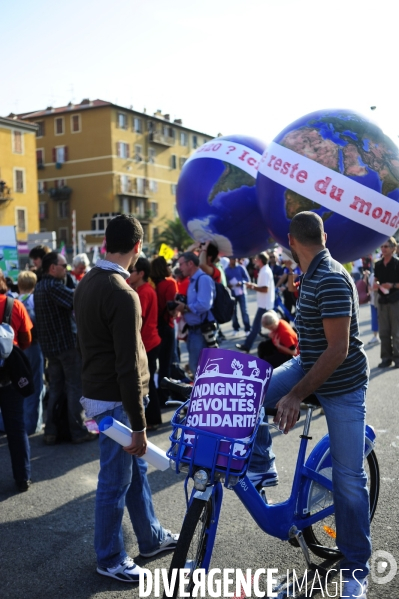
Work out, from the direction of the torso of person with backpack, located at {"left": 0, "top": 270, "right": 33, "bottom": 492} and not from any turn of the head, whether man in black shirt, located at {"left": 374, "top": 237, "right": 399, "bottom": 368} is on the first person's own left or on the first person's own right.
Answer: on the first person's own right

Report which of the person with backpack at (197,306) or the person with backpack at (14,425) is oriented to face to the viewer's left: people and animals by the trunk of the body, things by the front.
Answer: the person with backpack at (197,306)

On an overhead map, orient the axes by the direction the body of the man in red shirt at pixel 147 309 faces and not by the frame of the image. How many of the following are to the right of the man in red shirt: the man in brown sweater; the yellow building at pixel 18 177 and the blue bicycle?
1

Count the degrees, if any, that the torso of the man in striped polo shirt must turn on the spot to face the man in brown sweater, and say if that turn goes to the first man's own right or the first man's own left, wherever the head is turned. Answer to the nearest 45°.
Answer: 0° — they already face them

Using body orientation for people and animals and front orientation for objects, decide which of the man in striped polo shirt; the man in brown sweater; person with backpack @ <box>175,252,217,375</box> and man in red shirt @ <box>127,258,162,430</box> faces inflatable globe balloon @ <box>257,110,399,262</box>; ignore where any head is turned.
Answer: the man in brown sweater

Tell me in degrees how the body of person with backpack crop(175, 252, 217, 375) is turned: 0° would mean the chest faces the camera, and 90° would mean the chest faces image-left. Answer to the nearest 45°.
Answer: approximately 90°

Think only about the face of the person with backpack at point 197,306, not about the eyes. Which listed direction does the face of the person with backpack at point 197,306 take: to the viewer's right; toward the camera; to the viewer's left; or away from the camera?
to the viewer's left

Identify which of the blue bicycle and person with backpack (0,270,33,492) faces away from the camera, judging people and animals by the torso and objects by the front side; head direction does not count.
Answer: the person with backpack

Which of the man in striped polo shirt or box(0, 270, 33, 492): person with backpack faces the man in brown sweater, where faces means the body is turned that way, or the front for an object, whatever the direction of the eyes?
the man in striped polo shirt

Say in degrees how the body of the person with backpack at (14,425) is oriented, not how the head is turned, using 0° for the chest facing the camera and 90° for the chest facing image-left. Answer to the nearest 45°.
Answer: approximately 180°

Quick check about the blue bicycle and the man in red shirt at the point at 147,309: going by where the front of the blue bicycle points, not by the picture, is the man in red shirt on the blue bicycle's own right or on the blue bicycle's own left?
on the blue bicycle's own right

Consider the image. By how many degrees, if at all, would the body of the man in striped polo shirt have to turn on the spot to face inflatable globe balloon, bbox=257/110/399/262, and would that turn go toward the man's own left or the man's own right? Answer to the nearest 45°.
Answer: approximately 90° to the man's own right

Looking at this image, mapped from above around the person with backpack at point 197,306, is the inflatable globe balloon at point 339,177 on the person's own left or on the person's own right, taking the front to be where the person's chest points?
on the person's own right
